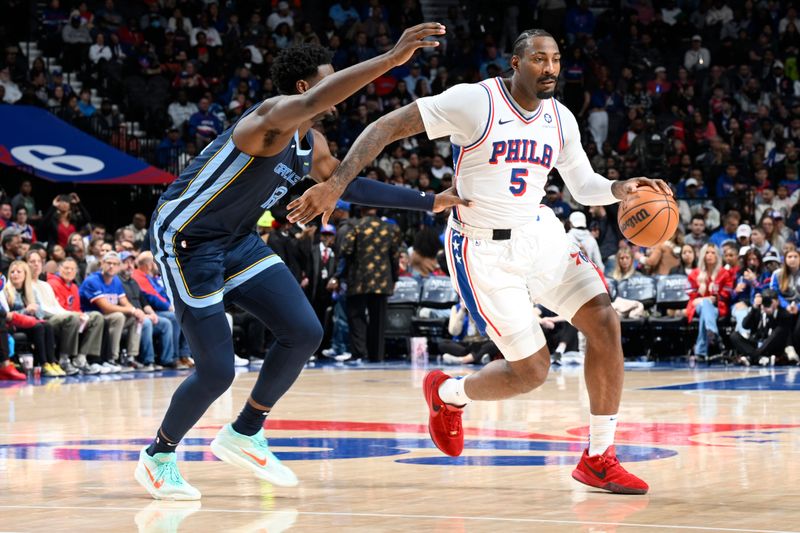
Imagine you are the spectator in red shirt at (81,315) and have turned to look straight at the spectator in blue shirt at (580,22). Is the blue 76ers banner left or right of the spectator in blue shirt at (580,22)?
left

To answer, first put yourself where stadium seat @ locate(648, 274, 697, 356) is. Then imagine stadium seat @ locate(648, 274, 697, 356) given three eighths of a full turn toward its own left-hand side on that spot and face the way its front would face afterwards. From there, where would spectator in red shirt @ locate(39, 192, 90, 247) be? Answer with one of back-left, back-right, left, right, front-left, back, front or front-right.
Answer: back-left

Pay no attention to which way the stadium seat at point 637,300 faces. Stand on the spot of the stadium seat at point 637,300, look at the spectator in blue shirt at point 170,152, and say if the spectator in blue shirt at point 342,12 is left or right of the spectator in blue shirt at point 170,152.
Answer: right

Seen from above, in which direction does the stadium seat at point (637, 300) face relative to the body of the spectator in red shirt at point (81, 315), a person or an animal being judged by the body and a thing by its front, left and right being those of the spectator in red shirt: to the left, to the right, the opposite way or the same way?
to the right

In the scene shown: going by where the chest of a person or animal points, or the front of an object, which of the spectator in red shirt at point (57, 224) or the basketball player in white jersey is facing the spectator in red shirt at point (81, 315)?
the spectator in red shirt at point (57, 224)

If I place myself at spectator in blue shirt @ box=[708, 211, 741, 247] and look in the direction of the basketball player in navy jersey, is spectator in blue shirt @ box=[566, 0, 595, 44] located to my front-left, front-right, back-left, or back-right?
back-right

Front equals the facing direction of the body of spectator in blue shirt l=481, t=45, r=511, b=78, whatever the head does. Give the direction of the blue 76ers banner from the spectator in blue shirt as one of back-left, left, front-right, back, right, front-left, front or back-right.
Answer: front-right

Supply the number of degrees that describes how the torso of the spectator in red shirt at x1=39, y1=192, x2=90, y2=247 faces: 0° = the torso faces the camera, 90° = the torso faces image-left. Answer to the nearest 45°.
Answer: approximately 0°

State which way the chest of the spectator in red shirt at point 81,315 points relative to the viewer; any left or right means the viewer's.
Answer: facing the viewer and to the right of the viewer

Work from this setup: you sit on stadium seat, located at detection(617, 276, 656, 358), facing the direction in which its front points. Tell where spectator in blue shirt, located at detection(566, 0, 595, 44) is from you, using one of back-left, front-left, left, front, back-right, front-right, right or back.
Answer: back
